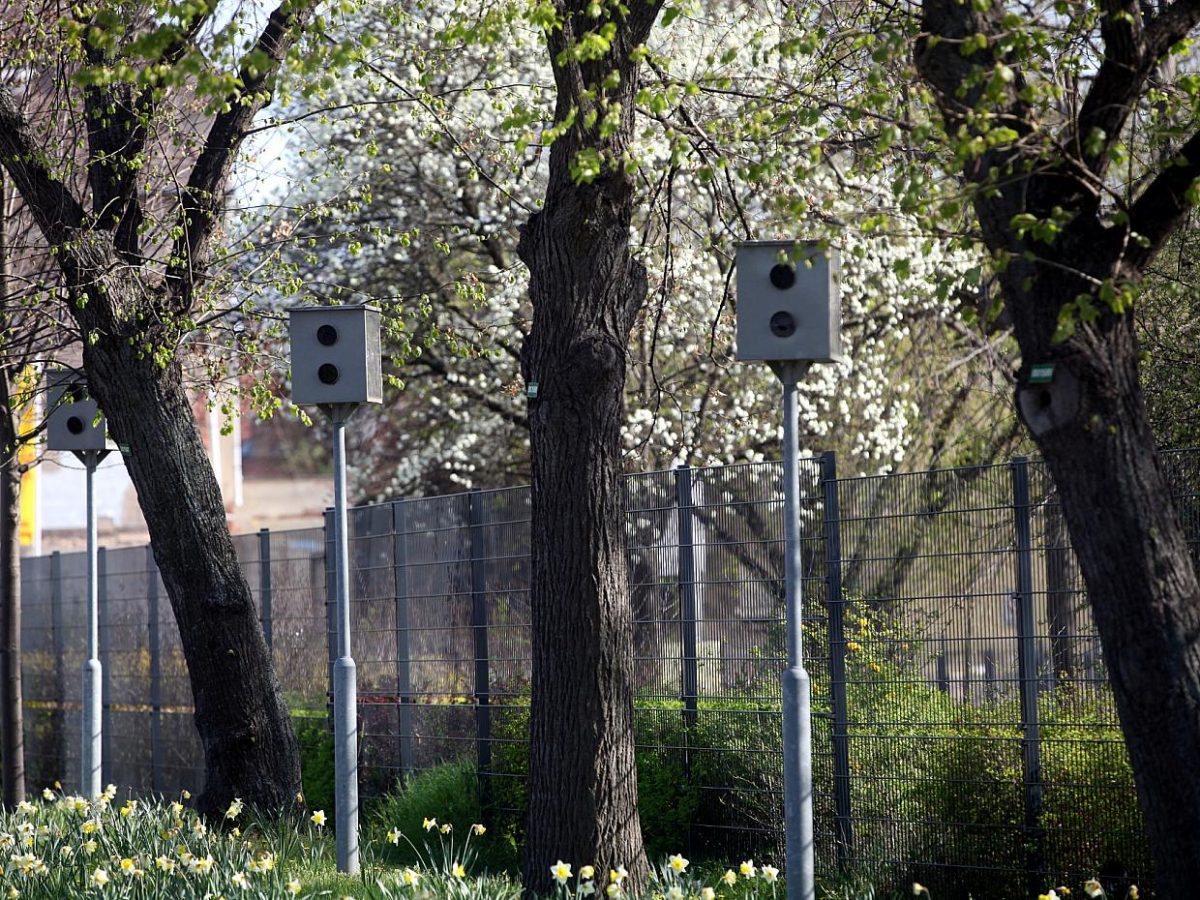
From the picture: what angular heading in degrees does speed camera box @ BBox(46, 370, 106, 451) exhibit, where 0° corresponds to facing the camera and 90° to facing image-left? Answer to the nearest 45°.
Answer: approximately 0°

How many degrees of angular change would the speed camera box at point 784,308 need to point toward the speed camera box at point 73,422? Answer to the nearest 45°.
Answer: approximately 135° to its right

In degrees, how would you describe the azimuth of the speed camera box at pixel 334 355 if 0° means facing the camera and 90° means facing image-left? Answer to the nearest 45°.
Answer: approximately 0°

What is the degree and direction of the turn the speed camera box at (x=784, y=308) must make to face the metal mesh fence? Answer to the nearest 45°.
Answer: approximately 180°

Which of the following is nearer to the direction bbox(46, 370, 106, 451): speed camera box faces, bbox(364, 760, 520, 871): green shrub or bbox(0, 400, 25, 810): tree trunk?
the green shrub

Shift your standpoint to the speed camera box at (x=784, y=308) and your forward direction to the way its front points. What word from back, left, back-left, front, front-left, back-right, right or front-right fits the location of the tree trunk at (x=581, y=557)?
back-right

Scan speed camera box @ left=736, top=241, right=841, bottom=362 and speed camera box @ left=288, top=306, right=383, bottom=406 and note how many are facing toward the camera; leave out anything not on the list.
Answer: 2
